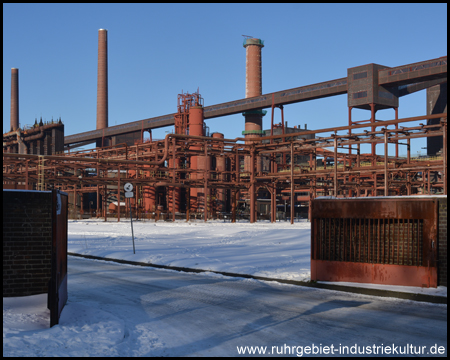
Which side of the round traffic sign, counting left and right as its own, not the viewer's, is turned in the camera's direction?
front

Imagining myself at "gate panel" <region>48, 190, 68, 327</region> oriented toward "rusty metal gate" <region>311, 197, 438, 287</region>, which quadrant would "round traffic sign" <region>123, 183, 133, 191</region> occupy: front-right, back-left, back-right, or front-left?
front-left

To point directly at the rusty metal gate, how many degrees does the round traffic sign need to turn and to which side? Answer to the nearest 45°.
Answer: approximately 45° to its left

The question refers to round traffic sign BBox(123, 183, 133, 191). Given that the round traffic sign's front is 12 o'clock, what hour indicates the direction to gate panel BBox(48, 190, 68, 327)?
The gate panel is roughly at 12 o'clock from the round traffic sign.

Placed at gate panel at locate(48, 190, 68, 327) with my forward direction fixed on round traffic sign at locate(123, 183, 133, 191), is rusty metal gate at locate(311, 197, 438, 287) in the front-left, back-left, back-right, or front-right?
front-right

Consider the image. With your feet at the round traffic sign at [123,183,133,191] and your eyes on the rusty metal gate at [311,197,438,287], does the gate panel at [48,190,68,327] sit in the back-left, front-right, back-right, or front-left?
front-right
